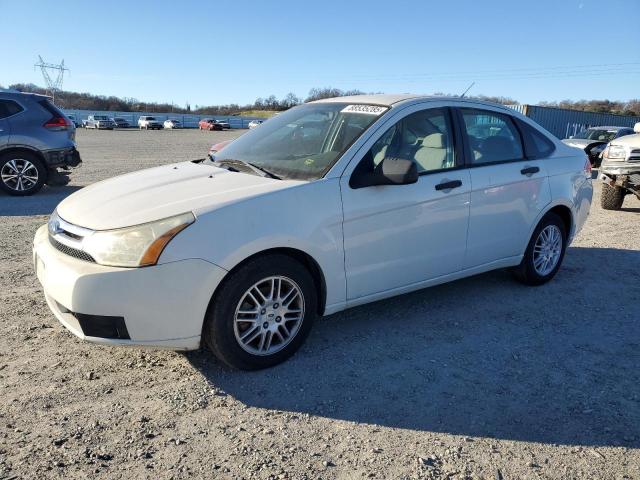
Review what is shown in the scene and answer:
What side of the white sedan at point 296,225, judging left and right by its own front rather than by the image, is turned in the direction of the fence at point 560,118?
back

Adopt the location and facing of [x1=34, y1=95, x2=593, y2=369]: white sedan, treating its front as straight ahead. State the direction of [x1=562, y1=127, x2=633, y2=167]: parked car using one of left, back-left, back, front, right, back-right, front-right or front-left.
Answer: back

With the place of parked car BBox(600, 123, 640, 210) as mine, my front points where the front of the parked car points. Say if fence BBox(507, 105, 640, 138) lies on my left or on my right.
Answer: on my right

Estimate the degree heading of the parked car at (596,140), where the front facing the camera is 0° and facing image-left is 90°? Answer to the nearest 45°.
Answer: approximately 45°

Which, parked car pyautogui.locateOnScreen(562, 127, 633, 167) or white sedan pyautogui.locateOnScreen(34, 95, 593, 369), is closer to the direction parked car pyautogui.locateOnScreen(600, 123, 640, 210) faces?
the white sedan

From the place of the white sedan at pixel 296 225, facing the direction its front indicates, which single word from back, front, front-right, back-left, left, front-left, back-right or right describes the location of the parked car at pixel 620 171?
back
